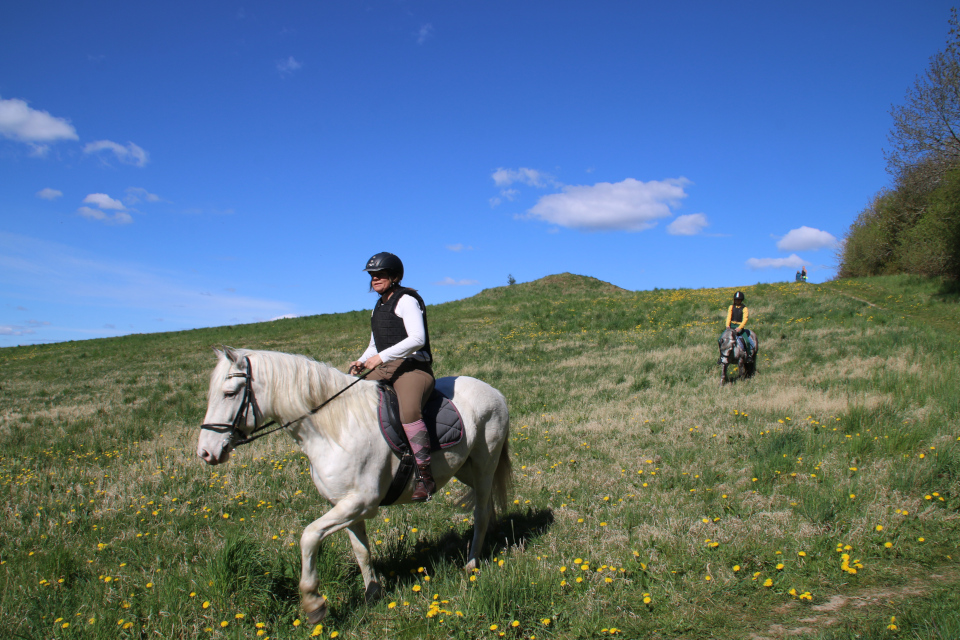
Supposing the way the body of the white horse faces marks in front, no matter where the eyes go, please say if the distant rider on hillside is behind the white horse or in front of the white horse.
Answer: behind

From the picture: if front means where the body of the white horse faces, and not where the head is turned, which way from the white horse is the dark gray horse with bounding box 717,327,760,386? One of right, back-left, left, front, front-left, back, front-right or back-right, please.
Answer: back

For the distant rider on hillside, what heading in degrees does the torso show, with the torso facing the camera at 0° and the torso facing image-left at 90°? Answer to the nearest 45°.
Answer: approximately 45°

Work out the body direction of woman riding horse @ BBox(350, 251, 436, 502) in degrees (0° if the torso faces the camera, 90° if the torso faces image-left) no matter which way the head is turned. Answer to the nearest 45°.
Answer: approximately 45°

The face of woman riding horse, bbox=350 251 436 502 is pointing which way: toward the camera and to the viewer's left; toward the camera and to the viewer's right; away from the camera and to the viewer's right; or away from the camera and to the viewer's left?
toward the camera and to the viewer's left

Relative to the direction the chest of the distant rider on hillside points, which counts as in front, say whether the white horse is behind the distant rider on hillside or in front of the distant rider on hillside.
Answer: in front

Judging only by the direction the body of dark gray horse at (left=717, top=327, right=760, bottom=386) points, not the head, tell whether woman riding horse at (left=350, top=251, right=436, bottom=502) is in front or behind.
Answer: in front

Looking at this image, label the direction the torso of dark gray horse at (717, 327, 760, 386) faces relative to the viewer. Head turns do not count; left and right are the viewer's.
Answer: facing the viewer and to the left of the viewer
